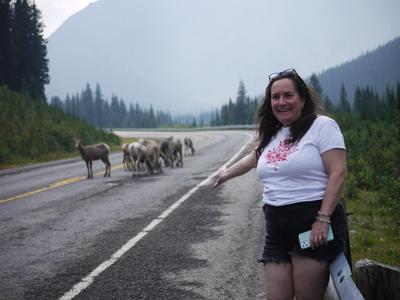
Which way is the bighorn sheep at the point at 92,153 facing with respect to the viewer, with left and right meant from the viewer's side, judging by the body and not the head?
facing to the left of the viewer

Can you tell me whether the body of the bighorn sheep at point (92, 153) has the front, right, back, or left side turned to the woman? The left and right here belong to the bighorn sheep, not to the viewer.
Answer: left

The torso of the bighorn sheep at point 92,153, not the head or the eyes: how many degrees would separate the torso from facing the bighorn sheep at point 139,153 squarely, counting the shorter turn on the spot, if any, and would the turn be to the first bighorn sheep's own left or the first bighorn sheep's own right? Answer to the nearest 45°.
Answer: approximately 135° to the first bighorn sheep's own left
